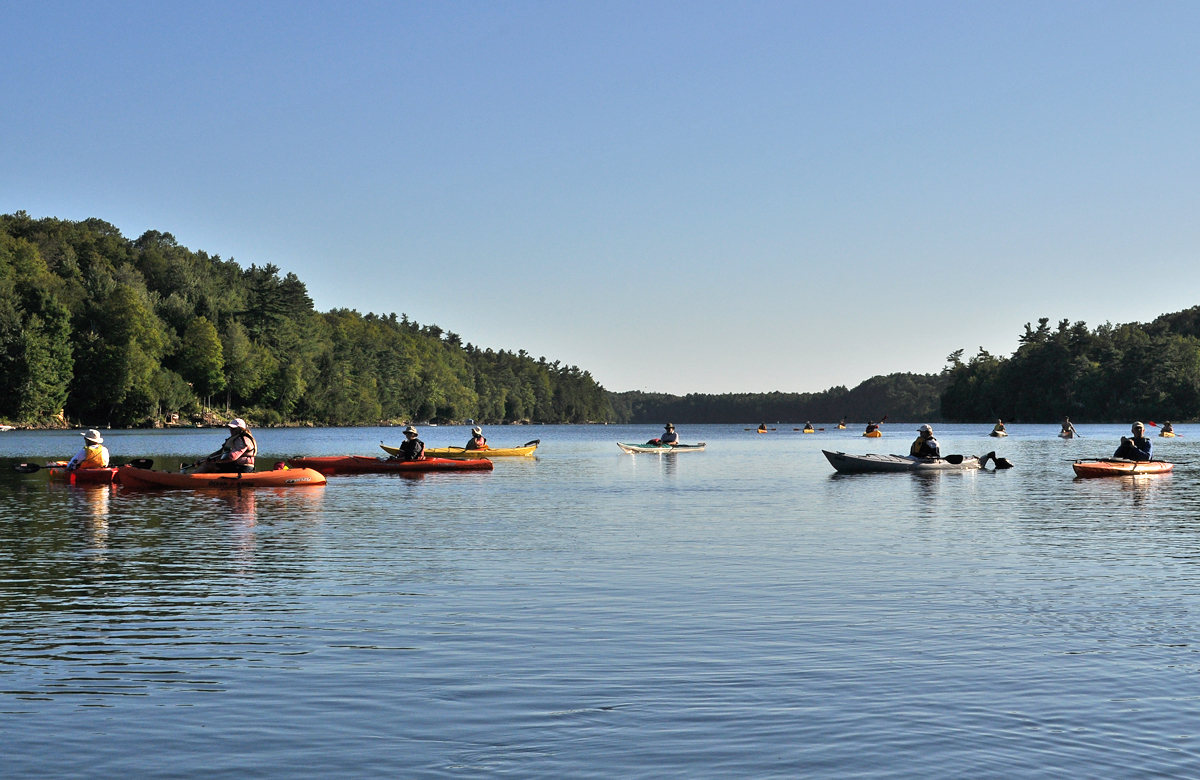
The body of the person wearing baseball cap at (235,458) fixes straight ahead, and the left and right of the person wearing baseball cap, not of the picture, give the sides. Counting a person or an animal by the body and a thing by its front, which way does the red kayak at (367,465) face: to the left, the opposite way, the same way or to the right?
the same way

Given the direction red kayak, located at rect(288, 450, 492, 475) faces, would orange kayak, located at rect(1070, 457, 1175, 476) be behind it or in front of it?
behind

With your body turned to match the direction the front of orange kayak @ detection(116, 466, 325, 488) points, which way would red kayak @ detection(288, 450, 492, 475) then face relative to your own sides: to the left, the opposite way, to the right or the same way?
the same way

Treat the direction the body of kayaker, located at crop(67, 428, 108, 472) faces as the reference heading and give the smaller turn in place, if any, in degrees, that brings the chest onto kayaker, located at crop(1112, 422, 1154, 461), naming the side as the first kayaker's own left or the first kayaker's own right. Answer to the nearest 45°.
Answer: approximately 135° to the first kayaker's own right

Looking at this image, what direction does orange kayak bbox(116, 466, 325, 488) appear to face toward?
to the viewer's left

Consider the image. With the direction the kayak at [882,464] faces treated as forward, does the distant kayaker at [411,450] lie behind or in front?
in front

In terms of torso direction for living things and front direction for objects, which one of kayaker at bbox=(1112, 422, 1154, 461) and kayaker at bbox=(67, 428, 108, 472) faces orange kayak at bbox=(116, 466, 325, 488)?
kayaker at bbox=(1112, 422, 1154, 461)

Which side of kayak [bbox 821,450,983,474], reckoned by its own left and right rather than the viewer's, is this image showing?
left

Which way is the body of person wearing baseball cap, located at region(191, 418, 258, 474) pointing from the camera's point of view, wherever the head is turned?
to the viewer's left

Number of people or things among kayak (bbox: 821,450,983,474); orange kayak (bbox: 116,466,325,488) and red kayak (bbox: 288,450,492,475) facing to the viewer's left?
3

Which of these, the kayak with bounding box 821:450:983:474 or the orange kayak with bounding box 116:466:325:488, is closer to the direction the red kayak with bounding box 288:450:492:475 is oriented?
the orange kayak

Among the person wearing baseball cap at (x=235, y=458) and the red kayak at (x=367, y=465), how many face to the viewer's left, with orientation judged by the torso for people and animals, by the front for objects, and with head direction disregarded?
2

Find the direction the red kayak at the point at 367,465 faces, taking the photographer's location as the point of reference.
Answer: facing to the left of the viewer

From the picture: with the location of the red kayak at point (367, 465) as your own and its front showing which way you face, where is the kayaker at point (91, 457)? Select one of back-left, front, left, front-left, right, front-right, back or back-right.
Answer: front-left
